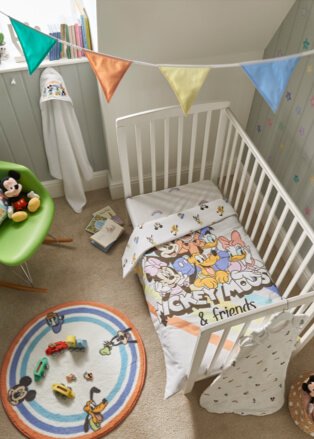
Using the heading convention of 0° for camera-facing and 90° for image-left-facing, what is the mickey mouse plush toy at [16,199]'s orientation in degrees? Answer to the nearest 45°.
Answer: approximately 315°

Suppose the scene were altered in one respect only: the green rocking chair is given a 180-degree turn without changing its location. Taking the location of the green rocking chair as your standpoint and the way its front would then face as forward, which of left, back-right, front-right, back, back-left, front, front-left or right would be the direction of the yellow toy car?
back-left

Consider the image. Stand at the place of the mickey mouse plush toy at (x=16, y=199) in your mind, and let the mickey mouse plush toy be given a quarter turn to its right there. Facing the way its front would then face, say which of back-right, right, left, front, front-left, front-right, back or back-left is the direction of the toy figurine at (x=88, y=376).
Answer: front-left

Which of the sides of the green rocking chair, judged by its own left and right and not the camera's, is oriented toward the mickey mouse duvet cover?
front

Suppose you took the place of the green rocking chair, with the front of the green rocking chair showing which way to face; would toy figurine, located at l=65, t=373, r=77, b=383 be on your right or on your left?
on your right

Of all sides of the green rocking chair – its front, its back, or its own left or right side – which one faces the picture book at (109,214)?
left

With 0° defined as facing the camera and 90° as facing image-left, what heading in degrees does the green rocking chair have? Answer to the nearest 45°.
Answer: approximately 315°

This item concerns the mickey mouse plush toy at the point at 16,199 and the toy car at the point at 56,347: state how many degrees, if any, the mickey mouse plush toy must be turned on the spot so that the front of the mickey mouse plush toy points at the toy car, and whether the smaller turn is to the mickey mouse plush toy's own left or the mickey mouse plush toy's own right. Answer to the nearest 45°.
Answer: approximately 45° to the mickey mouse plush toy's own right

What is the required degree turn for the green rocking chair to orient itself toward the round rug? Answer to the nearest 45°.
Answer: approximately 45° to its right

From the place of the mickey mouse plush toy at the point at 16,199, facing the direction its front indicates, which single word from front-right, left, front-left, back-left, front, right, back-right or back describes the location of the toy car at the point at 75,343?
front-right
